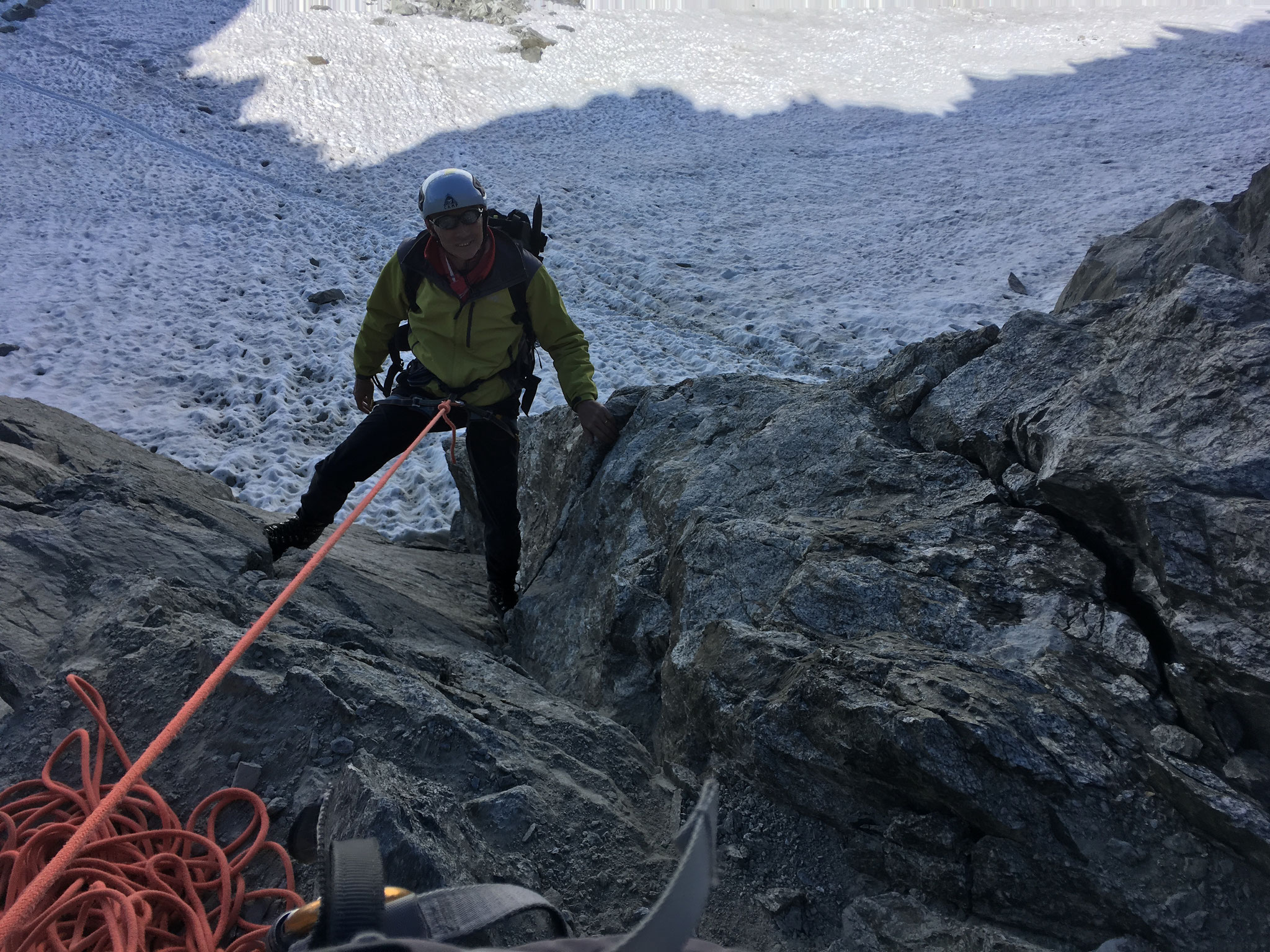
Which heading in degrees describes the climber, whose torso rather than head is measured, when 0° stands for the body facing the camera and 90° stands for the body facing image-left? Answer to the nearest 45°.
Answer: approximately 0°
